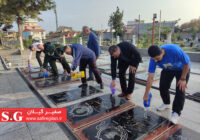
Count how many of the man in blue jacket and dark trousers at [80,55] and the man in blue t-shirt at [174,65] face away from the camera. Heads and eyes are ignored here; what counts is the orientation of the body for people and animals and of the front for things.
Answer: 0

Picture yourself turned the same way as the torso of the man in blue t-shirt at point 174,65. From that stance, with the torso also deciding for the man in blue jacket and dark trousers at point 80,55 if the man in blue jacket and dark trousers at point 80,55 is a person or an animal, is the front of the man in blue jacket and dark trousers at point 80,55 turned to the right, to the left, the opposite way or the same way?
the same way

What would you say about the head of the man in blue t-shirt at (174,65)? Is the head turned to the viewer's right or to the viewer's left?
to the viewer's left

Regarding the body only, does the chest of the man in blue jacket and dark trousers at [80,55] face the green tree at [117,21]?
no

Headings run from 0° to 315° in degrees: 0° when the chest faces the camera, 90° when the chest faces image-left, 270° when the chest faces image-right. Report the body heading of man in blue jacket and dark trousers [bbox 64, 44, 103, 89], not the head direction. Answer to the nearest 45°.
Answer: approximately 90°

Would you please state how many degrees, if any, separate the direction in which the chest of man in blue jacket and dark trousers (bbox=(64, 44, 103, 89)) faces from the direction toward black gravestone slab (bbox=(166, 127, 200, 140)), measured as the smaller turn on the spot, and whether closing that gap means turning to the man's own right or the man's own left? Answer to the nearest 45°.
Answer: approximately 135° to the man's own left

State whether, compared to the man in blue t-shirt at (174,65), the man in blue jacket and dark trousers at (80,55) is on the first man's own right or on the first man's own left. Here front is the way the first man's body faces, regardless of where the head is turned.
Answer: on the first man's own right

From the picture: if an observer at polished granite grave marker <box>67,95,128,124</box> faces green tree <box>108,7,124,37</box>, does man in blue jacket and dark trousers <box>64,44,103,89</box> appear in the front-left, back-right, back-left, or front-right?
front-left

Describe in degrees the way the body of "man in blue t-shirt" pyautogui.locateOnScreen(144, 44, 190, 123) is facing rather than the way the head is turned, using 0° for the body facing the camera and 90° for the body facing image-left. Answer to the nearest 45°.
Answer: approximately 45°

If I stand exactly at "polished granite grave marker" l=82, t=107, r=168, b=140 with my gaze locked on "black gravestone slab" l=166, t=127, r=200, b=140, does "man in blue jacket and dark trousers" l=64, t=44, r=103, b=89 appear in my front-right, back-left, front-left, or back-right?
back-left
